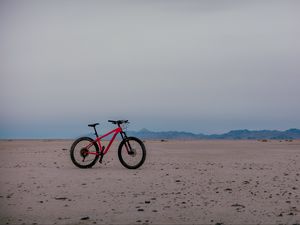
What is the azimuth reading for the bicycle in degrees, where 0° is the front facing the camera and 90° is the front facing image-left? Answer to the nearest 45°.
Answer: approximately 270°
